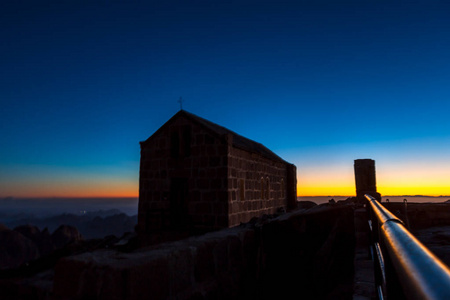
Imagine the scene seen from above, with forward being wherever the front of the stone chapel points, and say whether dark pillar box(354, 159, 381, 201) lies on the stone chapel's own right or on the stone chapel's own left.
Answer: on the stone chapel's own left

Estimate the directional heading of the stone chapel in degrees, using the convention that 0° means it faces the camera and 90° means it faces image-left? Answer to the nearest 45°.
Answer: approximately 45°

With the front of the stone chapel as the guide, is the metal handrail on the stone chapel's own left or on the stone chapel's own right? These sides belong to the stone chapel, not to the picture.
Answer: on the stone chapel's own left

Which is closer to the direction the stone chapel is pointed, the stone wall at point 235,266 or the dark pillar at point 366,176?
the stone wall

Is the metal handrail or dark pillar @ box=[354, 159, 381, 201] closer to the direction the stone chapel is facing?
the metal handrail

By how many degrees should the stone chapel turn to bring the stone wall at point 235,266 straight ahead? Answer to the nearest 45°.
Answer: approximately 45° to its left
